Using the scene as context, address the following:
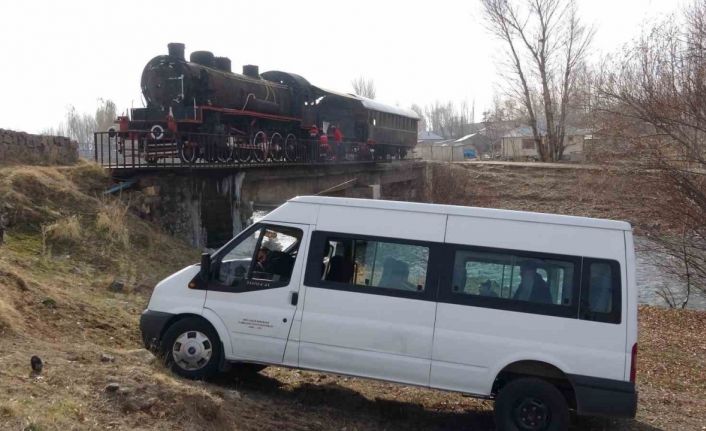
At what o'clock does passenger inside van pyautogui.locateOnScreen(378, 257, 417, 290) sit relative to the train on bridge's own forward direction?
The passenger inside van is roughly at 10 o'clock from the train on bridge.

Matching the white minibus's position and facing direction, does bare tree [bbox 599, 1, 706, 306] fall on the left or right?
on its right

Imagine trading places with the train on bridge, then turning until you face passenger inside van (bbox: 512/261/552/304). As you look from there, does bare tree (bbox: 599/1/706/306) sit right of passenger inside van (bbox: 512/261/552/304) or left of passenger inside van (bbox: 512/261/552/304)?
left

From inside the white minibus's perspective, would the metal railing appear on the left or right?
on its right

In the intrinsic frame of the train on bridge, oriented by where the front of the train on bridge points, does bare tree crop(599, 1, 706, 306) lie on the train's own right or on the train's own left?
on the train's own left

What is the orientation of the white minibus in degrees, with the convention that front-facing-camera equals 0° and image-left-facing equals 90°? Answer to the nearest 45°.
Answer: approximately 90°

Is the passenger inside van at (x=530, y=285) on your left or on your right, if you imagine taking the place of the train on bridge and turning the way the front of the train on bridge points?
on your left

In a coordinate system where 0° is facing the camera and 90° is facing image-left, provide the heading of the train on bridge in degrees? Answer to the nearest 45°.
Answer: approximately 45°

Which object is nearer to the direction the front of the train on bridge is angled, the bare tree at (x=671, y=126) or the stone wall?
the stone wall

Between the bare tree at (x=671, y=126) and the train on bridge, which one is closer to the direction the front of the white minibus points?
the train on bridge
